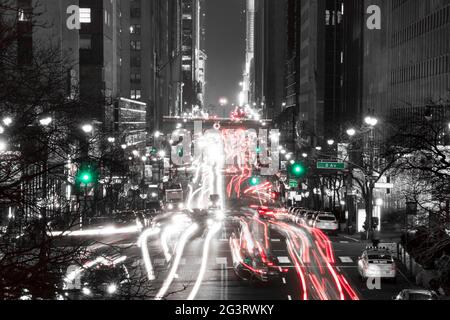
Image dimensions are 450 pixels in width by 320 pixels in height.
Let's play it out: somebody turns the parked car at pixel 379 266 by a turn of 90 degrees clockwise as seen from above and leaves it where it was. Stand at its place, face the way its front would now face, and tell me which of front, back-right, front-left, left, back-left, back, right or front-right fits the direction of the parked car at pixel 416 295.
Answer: right

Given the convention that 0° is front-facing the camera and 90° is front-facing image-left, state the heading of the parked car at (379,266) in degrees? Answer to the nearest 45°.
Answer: approximately 180°
